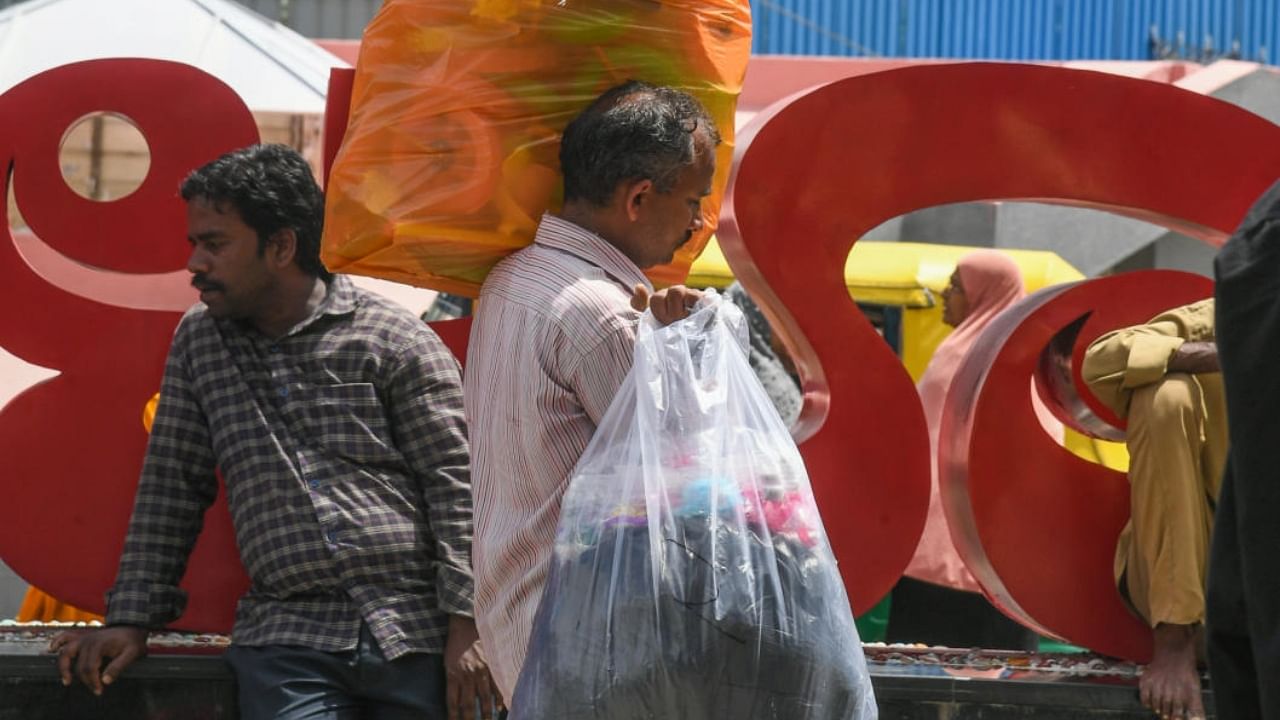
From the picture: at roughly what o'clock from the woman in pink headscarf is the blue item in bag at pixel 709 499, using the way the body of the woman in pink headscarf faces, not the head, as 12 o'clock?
The blue item in bag is roughly at 9 o'clock from the woman in pink headscarf.

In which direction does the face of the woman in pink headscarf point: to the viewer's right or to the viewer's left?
to the viewer's left

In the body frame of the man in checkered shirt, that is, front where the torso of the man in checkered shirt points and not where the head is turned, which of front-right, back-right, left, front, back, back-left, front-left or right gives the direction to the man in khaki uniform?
back-left

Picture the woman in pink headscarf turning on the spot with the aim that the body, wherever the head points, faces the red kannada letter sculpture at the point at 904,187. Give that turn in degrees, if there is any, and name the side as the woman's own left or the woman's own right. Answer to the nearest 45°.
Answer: approximately 90° to the woman's own left

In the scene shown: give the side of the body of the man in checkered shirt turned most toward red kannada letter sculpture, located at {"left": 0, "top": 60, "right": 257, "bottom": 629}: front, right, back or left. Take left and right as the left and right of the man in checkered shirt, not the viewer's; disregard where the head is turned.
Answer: right

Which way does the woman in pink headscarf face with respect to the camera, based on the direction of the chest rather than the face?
to the viewer's left

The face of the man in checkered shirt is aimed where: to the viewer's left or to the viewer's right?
to the viewer's left

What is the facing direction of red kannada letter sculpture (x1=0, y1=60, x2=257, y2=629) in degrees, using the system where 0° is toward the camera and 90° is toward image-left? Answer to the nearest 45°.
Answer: approximately 0°
